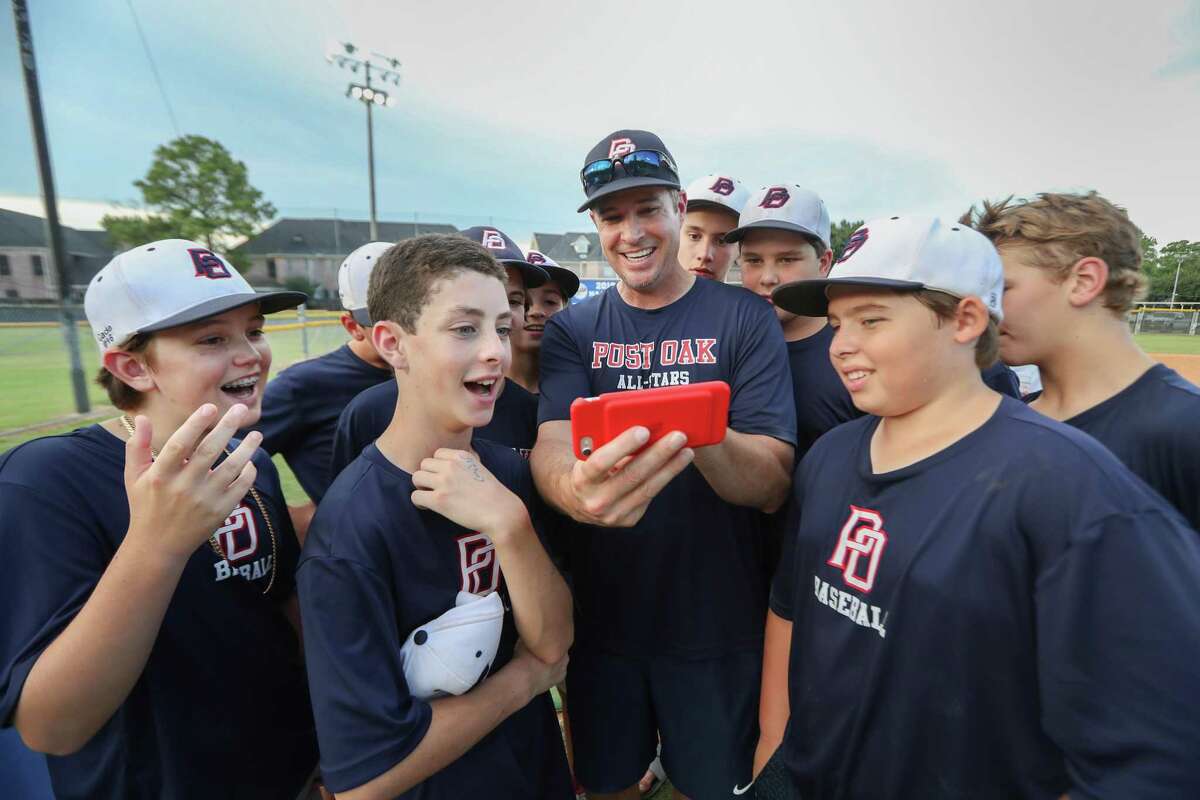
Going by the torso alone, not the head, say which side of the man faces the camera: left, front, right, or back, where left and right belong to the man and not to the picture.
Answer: front

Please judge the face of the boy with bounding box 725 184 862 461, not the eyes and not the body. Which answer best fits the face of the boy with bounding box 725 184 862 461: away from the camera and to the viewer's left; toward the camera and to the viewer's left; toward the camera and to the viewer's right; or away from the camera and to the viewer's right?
toward the camera and to the viewer's left

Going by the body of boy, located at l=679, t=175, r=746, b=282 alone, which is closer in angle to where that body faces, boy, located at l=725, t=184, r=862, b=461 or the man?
the man

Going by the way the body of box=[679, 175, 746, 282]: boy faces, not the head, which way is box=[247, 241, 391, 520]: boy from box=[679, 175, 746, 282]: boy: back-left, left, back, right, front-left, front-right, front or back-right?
front-right

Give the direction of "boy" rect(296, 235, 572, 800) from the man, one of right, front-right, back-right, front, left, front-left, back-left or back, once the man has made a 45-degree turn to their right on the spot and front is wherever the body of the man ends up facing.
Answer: front

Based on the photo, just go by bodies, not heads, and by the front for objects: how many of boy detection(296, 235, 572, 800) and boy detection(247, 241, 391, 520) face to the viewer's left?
0

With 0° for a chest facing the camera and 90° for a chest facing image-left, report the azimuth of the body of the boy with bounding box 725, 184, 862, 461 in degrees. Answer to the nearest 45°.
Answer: approximately 45°

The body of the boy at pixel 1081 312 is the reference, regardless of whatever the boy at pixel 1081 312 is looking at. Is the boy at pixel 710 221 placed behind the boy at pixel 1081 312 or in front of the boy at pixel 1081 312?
in front

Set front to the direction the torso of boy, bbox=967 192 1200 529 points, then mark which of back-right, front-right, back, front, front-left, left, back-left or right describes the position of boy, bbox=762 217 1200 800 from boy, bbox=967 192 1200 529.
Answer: left

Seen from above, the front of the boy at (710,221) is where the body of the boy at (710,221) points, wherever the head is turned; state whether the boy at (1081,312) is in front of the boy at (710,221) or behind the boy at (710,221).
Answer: in front

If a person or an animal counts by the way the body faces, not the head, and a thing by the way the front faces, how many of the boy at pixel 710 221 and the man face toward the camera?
2

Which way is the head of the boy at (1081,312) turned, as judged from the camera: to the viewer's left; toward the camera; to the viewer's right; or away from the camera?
to the viewer's left

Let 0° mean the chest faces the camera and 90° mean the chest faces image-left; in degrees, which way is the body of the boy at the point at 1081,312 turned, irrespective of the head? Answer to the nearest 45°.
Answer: approximately 90°
